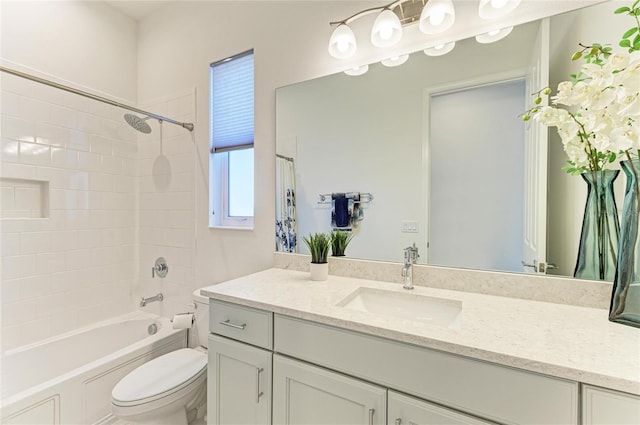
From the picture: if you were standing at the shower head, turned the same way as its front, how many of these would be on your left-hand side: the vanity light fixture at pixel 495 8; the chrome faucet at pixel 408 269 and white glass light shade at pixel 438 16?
3

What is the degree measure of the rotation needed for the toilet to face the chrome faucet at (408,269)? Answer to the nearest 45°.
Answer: approximately 90° to its left

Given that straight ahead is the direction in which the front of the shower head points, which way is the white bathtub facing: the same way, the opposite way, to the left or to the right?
to the left

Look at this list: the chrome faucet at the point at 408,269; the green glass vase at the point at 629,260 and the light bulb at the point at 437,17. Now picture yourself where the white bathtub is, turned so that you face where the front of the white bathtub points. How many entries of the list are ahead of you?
3

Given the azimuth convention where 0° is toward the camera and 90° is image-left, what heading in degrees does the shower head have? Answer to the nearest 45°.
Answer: approximately 45°

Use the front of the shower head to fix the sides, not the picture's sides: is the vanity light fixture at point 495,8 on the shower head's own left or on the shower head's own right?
on the shower head's own left

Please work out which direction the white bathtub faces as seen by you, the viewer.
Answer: facing the viewer and to the right of the viewer

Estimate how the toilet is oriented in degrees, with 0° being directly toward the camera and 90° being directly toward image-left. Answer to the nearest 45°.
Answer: approximately 45°

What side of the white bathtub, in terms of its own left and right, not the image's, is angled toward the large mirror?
front

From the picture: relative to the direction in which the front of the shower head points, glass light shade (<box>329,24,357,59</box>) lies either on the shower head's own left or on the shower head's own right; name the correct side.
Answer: on the shower head's own left

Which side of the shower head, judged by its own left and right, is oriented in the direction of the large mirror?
left
